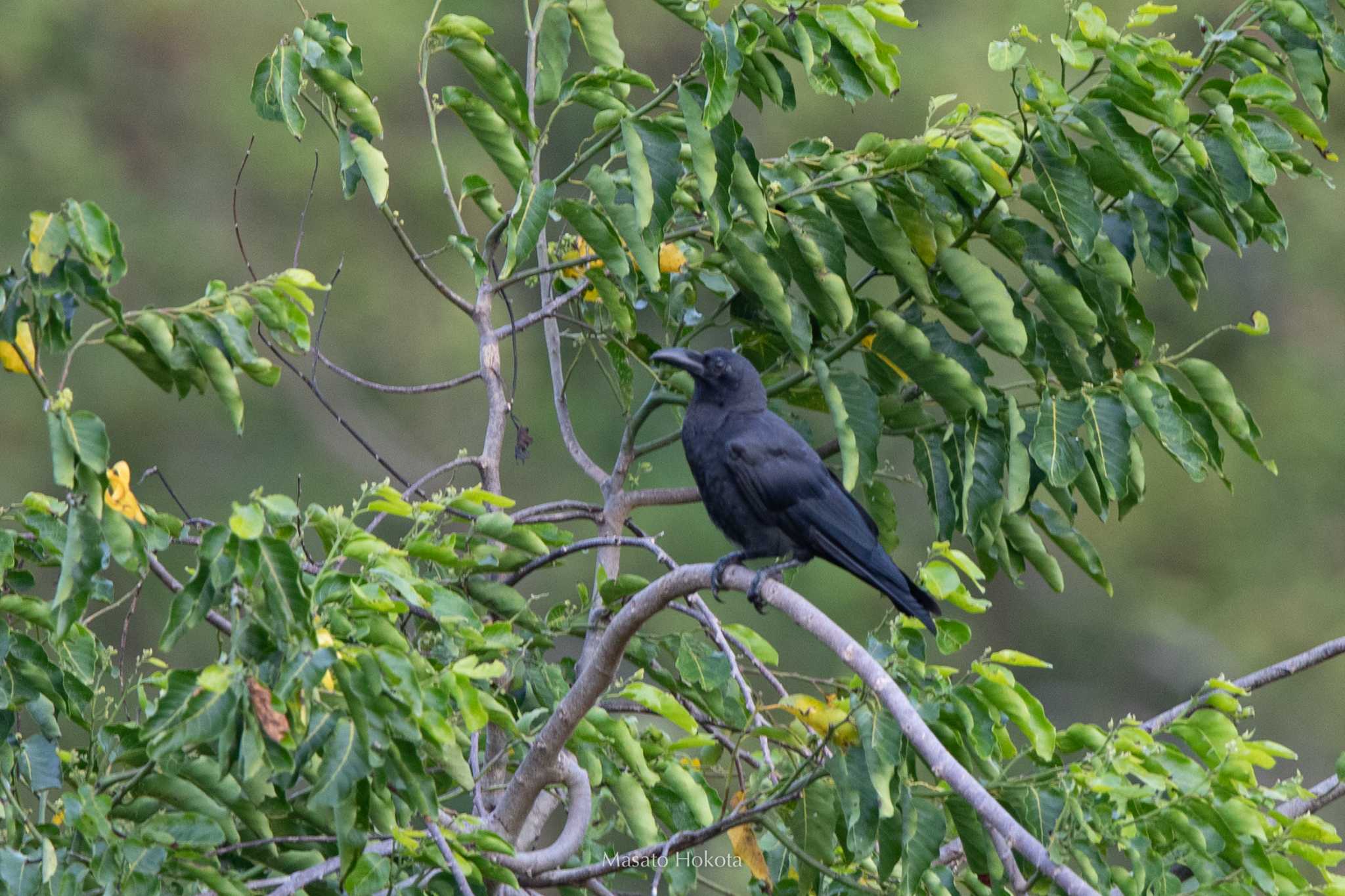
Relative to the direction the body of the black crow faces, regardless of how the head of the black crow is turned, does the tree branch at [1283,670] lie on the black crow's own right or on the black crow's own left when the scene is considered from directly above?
on the black crow's own left

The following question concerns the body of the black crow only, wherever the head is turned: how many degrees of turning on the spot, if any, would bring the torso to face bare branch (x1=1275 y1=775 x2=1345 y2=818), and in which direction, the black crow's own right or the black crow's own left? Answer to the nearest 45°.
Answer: approximately 135° to the black crow's own left

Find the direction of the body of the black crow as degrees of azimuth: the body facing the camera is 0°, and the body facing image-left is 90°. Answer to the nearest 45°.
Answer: approximately 90°
